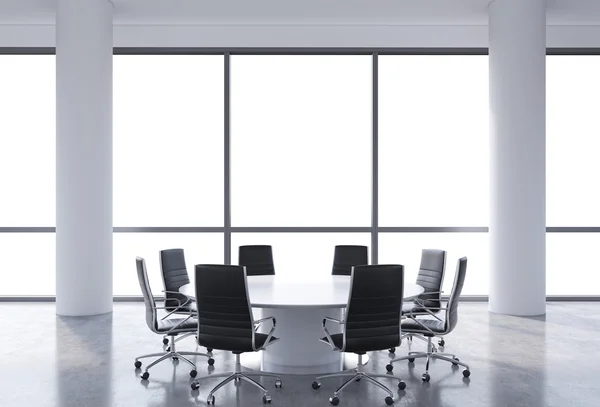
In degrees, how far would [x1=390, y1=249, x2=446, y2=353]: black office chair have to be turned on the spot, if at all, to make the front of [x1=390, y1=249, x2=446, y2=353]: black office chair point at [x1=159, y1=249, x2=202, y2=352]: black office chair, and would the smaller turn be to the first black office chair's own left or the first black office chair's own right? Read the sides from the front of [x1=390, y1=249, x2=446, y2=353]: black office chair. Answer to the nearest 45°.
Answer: approximately 45° to the first black office chair's own right

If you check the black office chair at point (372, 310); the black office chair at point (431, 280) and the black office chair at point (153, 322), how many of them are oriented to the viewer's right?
1

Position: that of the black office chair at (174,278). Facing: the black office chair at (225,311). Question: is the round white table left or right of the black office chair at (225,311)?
left

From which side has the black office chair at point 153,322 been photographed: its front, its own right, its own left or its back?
right

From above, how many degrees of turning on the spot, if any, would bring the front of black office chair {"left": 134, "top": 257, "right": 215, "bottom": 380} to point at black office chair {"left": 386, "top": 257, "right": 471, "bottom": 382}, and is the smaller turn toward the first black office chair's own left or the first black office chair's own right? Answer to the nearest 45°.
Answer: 0° — it already faces it

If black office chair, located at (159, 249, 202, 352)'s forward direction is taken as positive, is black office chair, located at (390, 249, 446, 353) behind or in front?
in front

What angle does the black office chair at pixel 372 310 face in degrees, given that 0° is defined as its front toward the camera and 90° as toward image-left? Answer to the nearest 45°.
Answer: approximately 135°

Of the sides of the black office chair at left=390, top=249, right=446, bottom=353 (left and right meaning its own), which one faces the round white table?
front

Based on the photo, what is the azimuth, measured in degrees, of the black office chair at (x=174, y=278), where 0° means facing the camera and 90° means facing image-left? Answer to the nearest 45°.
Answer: approximately 315°

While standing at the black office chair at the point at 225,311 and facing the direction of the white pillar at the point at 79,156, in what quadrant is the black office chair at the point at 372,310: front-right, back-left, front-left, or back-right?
back-right

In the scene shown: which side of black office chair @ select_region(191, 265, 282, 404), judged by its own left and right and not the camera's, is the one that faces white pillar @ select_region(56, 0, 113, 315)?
left

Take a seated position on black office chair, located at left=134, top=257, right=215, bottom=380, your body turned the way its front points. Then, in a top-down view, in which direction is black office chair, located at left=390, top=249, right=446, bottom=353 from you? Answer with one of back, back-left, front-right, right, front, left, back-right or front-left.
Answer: front

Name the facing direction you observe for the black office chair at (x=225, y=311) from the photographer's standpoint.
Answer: facing away from the viewer and to the right of the viewer

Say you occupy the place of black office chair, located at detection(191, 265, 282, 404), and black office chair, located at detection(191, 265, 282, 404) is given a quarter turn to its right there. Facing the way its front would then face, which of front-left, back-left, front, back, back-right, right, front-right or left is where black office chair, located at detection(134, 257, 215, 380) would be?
back
